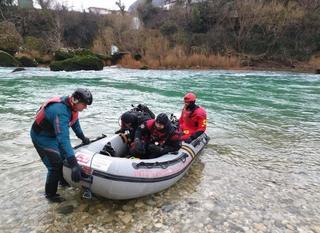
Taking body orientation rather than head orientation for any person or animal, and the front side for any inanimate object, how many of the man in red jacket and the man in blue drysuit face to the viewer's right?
1

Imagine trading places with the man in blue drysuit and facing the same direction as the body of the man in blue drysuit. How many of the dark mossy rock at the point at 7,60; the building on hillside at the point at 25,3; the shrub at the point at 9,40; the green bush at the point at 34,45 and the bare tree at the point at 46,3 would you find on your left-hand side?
5

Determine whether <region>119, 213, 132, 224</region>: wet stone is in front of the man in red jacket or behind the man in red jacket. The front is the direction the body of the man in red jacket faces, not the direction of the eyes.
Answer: in front

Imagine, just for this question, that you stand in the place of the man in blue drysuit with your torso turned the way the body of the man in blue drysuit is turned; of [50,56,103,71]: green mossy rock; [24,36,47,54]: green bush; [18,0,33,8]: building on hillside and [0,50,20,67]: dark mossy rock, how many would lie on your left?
4

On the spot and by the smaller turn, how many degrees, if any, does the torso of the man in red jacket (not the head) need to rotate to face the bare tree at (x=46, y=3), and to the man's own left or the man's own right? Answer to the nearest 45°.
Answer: approximately 90° to the man's own right

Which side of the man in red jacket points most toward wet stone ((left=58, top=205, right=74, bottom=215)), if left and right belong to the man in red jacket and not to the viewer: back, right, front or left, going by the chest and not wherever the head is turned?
front

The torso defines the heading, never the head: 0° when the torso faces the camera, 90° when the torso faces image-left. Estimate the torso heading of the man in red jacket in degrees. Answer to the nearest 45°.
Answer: approximately 45°

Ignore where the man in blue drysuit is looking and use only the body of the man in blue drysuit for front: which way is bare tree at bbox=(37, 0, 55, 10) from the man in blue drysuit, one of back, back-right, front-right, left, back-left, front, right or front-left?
left

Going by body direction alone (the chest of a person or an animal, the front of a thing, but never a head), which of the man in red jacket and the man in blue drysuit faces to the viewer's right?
the man in blue drysuit

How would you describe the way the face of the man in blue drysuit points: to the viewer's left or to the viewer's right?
to the viewer's right

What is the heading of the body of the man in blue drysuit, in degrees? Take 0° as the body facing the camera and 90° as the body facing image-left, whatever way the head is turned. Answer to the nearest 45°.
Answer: approximately 270°

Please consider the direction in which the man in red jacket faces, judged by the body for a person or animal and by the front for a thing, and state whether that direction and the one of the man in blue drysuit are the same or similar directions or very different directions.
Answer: very different directions

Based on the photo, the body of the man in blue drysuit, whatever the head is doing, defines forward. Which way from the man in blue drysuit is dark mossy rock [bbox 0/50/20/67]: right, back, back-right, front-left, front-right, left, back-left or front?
left
